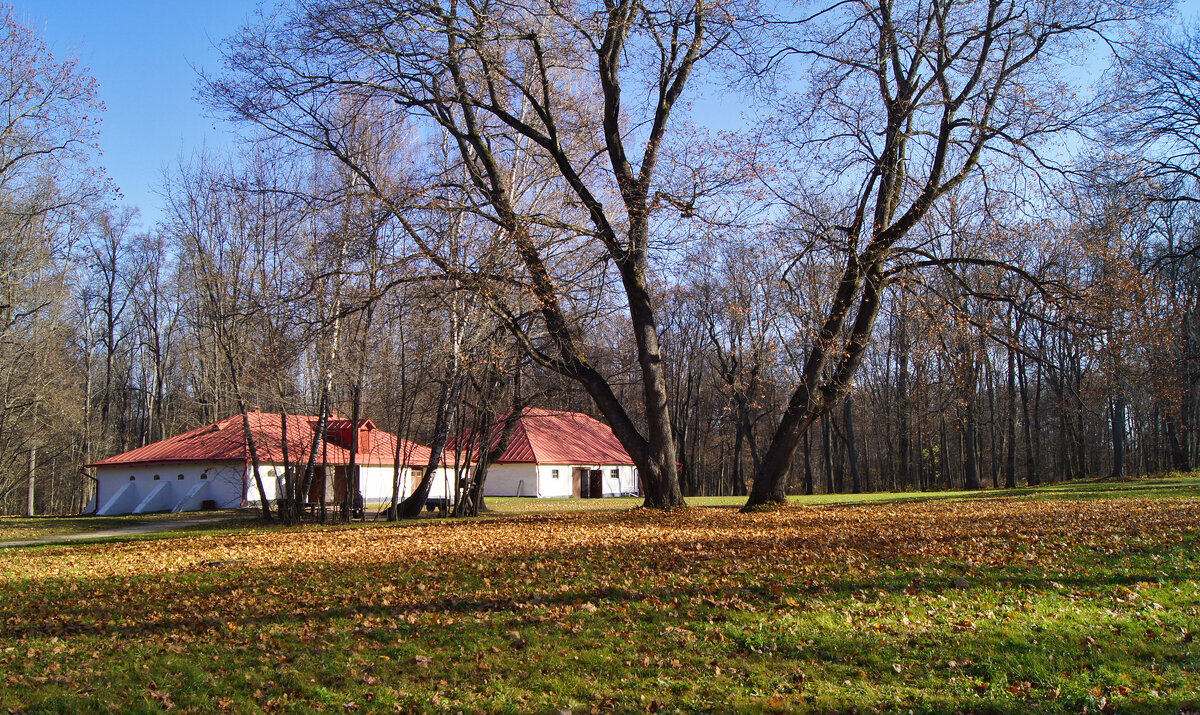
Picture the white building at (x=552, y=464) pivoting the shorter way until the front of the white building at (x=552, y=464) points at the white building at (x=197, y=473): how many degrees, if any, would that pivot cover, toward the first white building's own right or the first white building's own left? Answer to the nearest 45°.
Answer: approximately 90° to the first white building's own right
